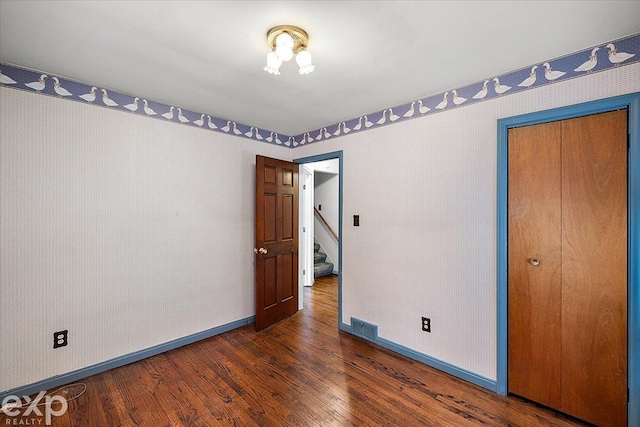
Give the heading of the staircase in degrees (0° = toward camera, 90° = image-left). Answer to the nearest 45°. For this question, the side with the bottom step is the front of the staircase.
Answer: approximately 315°

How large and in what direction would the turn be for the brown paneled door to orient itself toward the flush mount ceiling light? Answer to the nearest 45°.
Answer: approximately 45° to its right

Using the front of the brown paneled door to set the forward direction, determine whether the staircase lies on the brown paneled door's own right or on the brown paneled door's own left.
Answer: on the brown paneled door's own left

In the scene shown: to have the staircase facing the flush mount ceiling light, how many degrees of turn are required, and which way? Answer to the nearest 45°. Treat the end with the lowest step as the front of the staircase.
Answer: approximately 45° to its right

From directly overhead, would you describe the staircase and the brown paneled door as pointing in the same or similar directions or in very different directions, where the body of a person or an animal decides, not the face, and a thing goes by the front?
same or similar directions

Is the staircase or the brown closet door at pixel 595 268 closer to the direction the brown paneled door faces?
the brown closet door

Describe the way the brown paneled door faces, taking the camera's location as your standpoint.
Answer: facing the viewer and to the right of the viewer

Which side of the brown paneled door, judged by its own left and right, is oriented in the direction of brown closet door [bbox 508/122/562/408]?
front

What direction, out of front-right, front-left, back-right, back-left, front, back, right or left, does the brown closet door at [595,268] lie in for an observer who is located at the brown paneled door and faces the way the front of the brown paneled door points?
front
